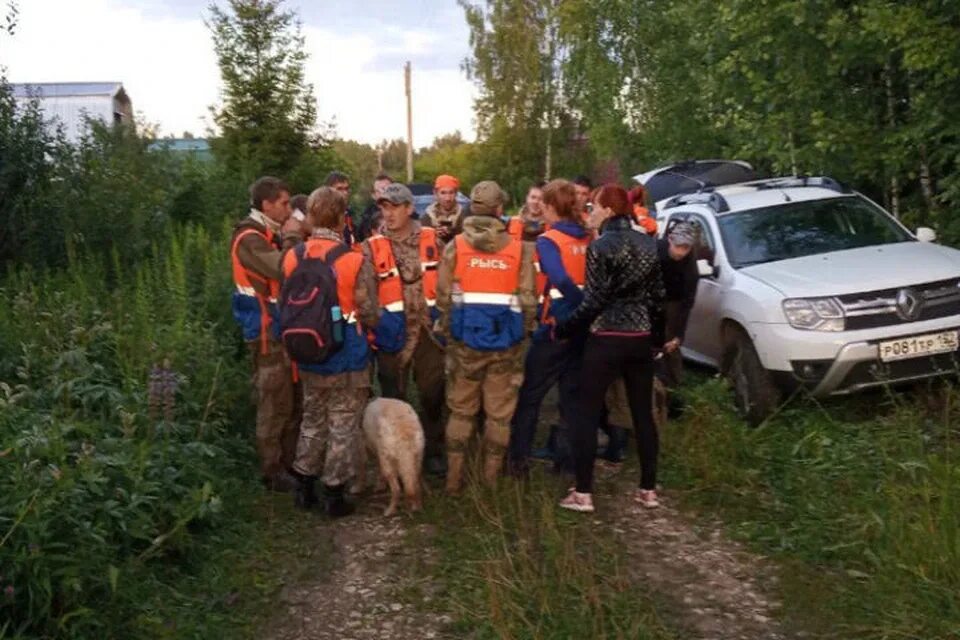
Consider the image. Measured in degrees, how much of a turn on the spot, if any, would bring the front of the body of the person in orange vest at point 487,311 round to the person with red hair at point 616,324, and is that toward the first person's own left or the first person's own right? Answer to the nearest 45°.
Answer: approximately 135° to the first person's own right

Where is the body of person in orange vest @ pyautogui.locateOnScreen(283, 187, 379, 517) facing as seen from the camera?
away from the camera

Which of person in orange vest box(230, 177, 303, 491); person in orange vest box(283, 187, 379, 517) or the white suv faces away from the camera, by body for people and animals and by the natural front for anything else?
person in orange vest box(283, 187, 379, 517)

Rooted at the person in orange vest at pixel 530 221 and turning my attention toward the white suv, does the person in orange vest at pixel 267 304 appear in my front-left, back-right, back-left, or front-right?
back-right

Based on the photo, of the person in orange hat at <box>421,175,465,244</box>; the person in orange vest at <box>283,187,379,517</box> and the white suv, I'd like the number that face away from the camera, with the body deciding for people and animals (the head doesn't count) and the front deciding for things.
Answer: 1

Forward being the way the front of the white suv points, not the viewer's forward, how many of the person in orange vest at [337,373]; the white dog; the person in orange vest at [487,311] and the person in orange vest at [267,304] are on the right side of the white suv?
4

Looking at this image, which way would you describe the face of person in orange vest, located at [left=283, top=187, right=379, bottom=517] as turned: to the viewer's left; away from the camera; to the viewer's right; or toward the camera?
away from the camera

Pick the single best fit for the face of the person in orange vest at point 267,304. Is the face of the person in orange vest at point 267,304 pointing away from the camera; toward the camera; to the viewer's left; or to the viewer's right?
to the viewer's right

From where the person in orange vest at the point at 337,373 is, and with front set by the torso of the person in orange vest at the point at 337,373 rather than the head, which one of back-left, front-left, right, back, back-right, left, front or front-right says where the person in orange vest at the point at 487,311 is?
right

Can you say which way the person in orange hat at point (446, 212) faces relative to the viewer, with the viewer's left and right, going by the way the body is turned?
facing the viewer

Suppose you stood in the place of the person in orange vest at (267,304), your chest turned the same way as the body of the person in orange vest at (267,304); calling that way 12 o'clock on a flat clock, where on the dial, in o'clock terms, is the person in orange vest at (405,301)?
the person in orange vest at (405,301) is roughly at 12 o'clock from the person in orange vest at (267,304).

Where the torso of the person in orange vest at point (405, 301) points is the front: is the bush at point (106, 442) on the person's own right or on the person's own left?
on the person's own right

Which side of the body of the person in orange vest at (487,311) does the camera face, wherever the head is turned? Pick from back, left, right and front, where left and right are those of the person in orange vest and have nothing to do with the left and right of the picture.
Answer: back

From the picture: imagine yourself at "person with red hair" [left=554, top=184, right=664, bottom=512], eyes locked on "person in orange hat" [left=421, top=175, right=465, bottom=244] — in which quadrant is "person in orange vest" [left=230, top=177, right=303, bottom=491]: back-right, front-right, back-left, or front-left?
front-left

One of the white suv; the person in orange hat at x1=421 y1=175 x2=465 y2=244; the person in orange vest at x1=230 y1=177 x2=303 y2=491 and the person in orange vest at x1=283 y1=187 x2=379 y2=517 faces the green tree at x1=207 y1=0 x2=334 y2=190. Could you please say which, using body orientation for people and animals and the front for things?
the person in orange vest at x1=283 y1=187 x2=379 y2=517

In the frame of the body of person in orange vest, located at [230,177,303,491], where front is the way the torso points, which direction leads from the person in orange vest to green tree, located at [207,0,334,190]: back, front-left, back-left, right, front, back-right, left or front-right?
left

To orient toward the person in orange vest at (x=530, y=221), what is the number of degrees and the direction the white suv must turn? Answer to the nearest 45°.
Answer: approximately 135° to its right

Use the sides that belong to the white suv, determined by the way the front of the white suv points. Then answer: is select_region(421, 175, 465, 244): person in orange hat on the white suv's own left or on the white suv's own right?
on the white suv's own right

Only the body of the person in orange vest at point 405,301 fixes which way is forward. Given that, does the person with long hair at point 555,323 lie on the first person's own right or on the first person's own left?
on the first person's own left

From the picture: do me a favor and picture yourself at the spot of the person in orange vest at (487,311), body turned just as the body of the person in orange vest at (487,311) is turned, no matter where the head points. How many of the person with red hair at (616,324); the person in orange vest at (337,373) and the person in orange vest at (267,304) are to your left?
2

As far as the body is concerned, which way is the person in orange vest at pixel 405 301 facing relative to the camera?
toward the camera

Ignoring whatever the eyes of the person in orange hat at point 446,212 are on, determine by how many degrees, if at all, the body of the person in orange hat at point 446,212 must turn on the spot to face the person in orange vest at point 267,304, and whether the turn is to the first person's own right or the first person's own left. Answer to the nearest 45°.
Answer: approximately 45° to the first person's own right
